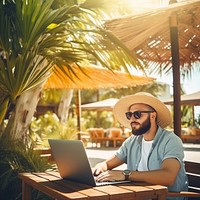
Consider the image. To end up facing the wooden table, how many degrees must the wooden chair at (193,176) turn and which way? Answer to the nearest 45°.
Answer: approximately 45° to its left

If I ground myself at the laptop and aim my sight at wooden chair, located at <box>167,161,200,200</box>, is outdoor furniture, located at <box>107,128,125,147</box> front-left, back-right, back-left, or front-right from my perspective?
front-left

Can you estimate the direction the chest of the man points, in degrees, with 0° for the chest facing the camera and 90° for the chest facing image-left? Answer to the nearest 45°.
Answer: approximately 45°

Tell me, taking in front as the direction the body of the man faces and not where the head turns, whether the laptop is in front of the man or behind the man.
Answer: in front

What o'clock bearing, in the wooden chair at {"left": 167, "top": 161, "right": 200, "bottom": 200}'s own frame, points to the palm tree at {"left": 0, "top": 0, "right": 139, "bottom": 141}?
The palm tree is roughly at 2 o'clock from the wooden chair.

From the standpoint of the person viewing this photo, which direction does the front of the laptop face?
facing away from the viewer and to the right of the viewer

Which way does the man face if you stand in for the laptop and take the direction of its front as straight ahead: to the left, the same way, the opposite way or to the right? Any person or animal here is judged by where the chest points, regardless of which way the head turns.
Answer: the opposite way

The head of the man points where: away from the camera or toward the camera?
toward the camera

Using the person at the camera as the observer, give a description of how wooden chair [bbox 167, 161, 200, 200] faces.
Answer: facing the viewer and to the left of the viewer

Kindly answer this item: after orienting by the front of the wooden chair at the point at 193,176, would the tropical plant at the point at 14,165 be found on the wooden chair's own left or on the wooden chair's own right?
on the wooden chair's own right

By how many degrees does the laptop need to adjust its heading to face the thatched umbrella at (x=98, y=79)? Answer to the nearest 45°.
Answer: approximately 45° to its left
